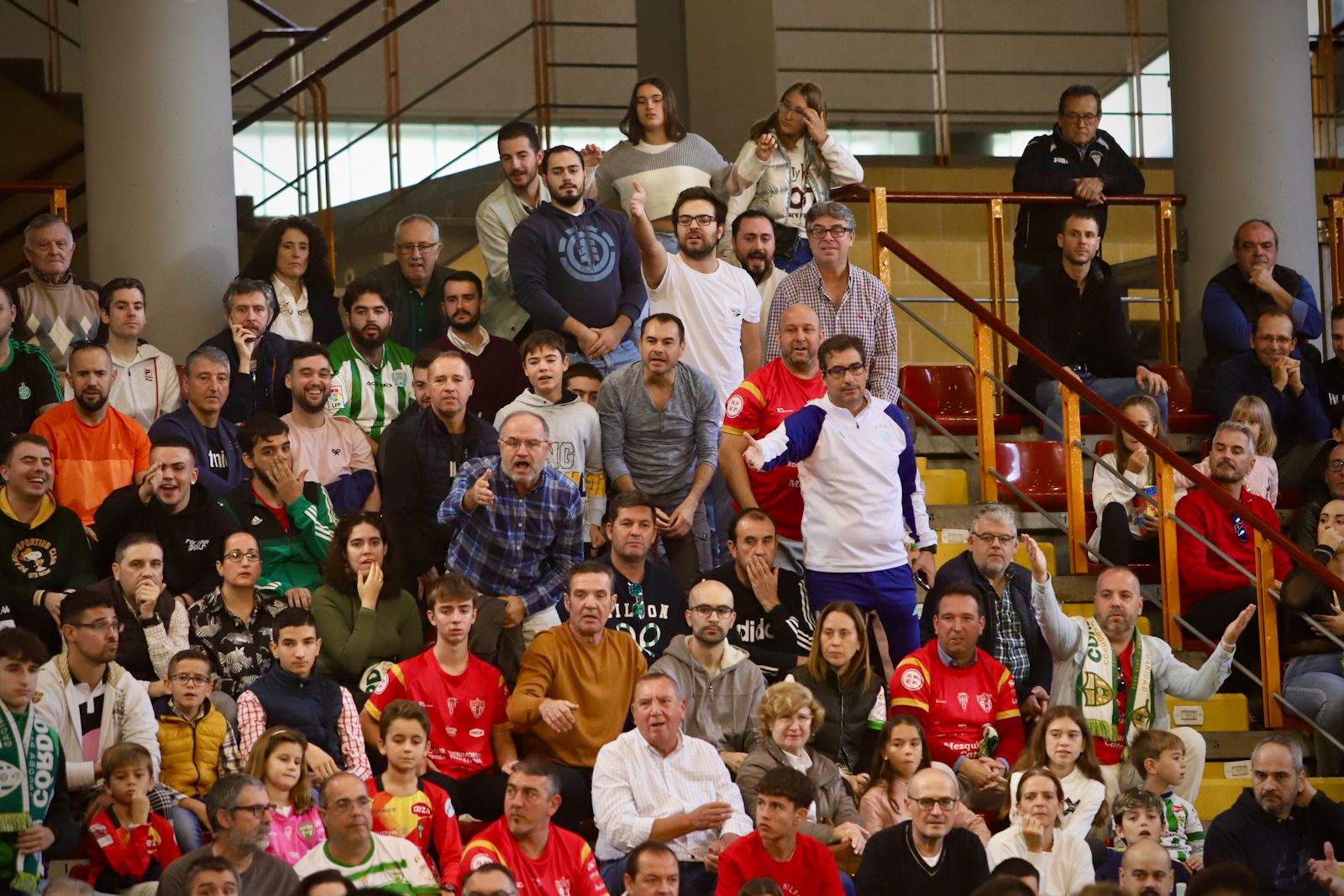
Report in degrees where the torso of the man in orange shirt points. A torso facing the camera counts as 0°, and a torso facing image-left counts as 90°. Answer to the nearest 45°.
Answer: approximately 0°

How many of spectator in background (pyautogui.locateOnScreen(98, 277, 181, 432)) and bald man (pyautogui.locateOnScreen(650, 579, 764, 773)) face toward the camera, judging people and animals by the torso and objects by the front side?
2

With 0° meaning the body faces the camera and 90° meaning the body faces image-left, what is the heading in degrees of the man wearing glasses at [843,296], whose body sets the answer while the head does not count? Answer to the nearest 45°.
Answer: approximately 0°

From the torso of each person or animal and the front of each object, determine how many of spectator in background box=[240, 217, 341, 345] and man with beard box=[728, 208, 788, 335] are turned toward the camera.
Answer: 2
